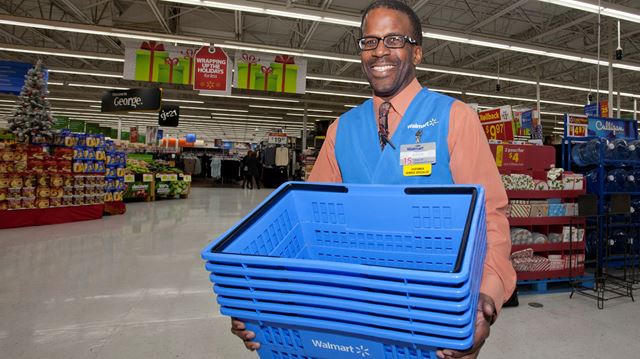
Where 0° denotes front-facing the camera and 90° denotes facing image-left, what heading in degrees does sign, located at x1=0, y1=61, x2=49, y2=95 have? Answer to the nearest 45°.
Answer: approximately 0°

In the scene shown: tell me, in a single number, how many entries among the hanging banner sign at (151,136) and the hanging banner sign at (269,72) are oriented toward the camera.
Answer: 2

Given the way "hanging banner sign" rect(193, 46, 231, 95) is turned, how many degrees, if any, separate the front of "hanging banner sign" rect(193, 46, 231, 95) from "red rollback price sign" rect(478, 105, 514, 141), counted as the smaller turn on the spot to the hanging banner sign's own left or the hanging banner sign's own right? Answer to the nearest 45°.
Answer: approximately 45° to the hanging banner sign's own left

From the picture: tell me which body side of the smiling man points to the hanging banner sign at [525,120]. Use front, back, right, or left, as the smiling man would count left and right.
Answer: back
